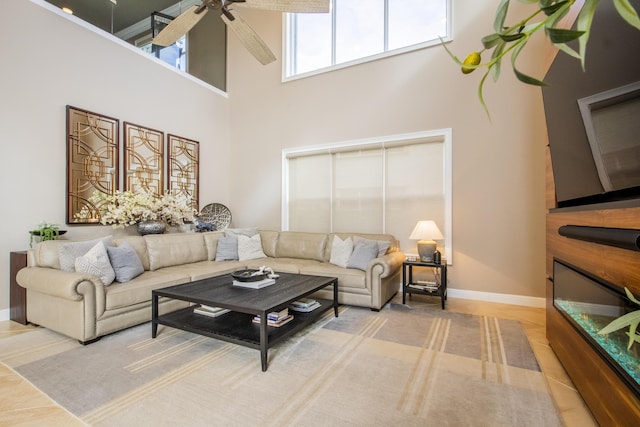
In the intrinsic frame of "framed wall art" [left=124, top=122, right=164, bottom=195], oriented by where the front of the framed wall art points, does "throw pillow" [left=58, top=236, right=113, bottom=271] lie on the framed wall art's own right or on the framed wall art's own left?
on the framed wall art's own right

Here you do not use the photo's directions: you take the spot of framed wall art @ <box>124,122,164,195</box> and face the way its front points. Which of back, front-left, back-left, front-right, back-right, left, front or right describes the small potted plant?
right

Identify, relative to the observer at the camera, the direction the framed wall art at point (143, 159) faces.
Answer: facing the viewer and to the right of the viewer

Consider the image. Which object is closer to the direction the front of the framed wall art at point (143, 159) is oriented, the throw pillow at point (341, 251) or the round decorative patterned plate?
the throw pillow

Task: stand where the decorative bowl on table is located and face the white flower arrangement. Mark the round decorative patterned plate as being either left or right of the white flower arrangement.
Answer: right

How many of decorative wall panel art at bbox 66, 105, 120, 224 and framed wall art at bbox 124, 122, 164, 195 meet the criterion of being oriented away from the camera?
0
